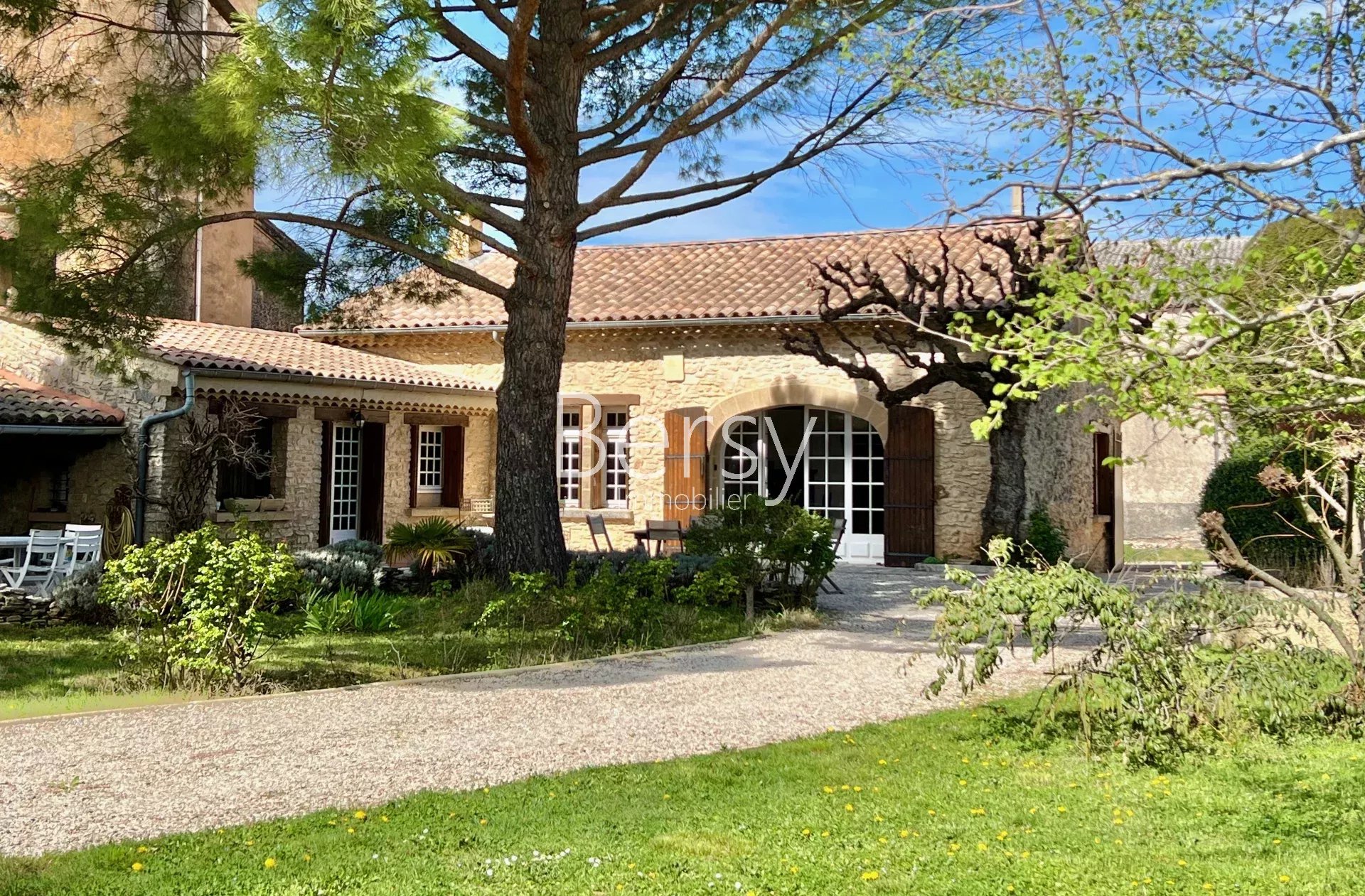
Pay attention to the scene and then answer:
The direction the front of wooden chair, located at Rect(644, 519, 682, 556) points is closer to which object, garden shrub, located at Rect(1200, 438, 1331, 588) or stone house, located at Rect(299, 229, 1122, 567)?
the stone house

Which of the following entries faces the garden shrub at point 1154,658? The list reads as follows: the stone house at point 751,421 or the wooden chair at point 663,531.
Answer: the stone house

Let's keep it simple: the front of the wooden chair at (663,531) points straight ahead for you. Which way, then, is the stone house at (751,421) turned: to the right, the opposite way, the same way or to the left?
the opposite way

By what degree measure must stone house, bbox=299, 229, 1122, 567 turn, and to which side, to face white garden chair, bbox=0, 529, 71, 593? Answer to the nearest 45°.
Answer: approximately 45° to its right

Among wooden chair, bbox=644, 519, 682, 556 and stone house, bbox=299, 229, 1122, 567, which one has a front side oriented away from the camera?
the wooden chair

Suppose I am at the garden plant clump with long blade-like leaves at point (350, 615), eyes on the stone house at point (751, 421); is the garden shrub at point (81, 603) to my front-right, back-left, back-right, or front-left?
back-left

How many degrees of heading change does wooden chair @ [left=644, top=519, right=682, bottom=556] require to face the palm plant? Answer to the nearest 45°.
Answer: approximately 90° to its left

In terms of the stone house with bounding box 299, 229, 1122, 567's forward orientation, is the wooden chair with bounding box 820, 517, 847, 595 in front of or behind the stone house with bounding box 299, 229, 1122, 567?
in front

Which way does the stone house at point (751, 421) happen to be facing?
toward the camera

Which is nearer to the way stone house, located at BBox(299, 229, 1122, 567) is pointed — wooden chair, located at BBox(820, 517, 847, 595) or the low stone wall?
the wooden chair

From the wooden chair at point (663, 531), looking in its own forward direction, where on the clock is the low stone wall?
The low stone wall is roughly at 8 o'clock from the wooden chair.

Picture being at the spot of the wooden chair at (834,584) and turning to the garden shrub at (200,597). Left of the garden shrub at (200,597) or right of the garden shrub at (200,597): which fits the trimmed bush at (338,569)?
right

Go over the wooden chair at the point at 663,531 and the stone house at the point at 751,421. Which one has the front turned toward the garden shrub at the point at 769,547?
the stone house
